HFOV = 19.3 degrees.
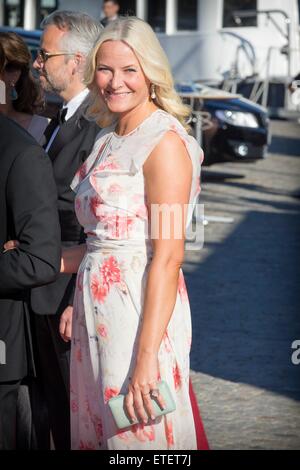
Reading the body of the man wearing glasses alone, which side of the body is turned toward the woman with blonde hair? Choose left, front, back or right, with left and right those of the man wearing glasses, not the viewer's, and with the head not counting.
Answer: left

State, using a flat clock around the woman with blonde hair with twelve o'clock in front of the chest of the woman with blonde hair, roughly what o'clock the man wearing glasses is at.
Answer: The man wearing glasses is roughly at 4 o'clock from the woman with blonde hair.

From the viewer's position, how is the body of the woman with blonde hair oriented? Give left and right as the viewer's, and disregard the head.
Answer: facing the viewer and to the left of the viewer

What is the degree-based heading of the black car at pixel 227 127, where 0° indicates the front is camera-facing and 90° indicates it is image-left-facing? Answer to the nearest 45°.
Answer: approximately 315°

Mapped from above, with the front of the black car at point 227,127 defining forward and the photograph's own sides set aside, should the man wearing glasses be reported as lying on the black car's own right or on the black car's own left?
on the black car's own right

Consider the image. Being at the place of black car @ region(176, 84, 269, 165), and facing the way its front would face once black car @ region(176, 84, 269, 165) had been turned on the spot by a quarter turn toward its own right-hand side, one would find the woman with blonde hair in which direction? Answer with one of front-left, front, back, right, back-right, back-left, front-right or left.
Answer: front-left
